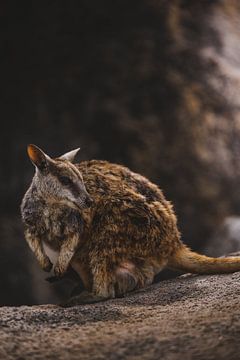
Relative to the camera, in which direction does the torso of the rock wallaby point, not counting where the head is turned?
to the viewer's left
